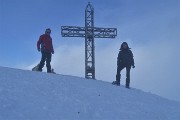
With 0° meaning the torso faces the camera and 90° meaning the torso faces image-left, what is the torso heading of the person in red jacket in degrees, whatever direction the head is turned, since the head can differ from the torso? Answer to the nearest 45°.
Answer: approximately 315°

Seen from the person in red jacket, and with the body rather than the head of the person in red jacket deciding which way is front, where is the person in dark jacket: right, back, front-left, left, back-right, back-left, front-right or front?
front-left
